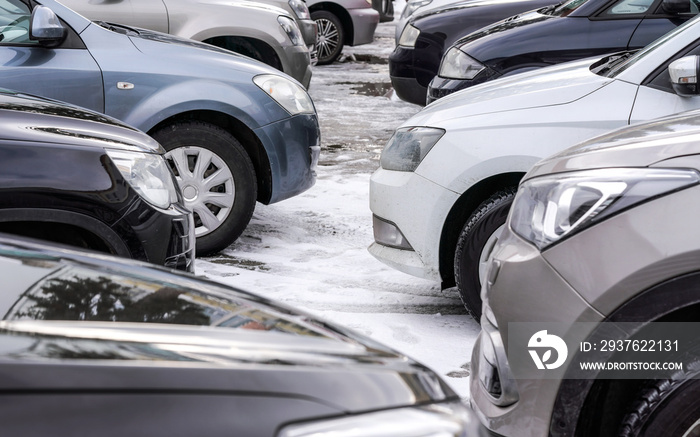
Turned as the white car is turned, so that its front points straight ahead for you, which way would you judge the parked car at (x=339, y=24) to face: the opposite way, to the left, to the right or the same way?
the opposite way

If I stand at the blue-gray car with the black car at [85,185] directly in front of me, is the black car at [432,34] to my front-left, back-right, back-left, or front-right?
back-left

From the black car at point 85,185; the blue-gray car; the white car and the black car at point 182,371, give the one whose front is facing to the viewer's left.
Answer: the white car

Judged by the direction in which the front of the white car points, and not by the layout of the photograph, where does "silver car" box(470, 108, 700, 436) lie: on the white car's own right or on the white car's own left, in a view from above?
on the white car's own left

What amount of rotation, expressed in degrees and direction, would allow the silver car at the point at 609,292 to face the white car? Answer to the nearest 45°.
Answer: approximately 90° to its right

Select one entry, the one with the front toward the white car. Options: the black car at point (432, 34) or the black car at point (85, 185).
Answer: the black car at point (85, 185)

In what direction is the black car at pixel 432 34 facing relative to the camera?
to the viewer's left

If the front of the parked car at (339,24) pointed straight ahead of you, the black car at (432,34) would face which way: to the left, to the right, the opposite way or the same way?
the opposite way

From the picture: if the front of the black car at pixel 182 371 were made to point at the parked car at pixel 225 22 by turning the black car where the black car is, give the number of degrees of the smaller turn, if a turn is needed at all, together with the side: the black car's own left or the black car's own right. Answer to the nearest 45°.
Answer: approximately 90° to the black car's own left

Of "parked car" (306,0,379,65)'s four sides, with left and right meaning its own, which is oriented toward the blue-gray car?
right

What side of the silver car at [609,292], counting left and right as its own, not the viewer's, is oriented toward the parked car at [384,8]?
right

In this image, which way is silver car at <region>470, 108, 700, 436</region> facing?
to the viewer's left

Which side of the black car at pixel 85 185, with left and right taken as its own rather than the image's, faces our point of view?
right

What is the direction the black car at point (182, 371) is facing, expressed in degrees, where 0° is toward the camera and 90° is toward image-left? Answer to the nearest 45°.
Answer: approximately 270°

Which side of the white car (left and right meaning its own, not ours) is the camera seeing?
left
